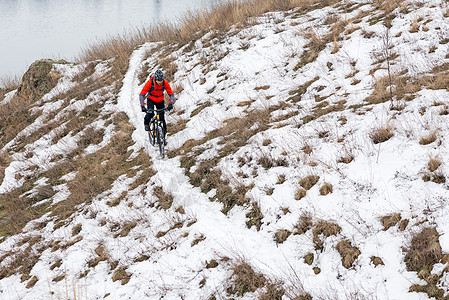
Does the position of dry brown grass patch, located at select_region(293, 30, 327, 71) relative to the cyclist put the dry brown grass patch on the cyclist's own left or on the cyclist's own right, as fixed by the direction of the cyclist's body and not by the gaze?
on the cyclist's own left

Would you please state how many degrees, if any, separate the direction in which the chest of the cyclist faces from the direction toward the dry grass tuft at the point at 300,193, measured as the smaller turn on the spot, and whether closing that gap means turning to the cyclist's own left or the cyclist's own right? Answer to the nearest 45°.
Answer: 0° — they already face it

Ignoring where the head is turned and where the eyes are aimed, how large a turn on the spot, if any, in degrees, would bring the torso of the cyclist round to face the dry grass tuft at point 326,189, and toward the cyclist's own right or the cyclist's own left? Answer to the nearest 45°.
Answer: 0° — they already face it

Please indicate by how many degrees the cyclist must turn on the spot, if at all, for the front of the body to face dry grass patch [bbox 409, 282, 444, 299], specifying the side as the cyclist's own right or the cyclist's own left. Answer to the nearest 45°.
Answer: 0° — they already face it

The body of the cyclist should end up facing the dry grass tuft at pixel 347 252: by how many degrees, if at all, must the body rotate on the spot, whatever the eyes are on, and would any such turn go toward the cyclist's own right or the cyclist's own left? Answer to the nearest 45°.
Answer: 0° — they already face it

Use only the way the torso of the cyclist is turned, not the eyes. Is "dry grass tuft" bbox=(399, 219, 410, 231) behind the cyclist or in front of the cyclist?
in front

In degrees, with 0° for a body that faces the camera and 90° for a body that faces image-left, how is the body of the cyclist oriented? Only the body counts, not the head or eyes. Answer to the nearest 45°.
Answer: approximately 0°

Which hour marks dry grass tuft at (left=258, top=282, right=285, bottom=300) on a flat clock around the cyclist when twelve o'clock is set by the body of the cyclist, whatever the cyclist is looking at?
The dry grass tuft is roughly at 12 o'clock from the cyclist.

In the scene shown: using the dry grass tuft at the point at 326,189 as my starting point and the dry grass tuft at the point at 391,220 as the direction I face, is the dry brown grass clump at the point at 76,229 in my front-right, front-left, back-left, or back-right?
back-right

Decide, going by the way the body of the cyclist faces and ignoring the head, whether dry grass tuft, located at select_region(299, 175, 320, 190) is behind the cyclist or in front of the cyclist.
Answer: in front
